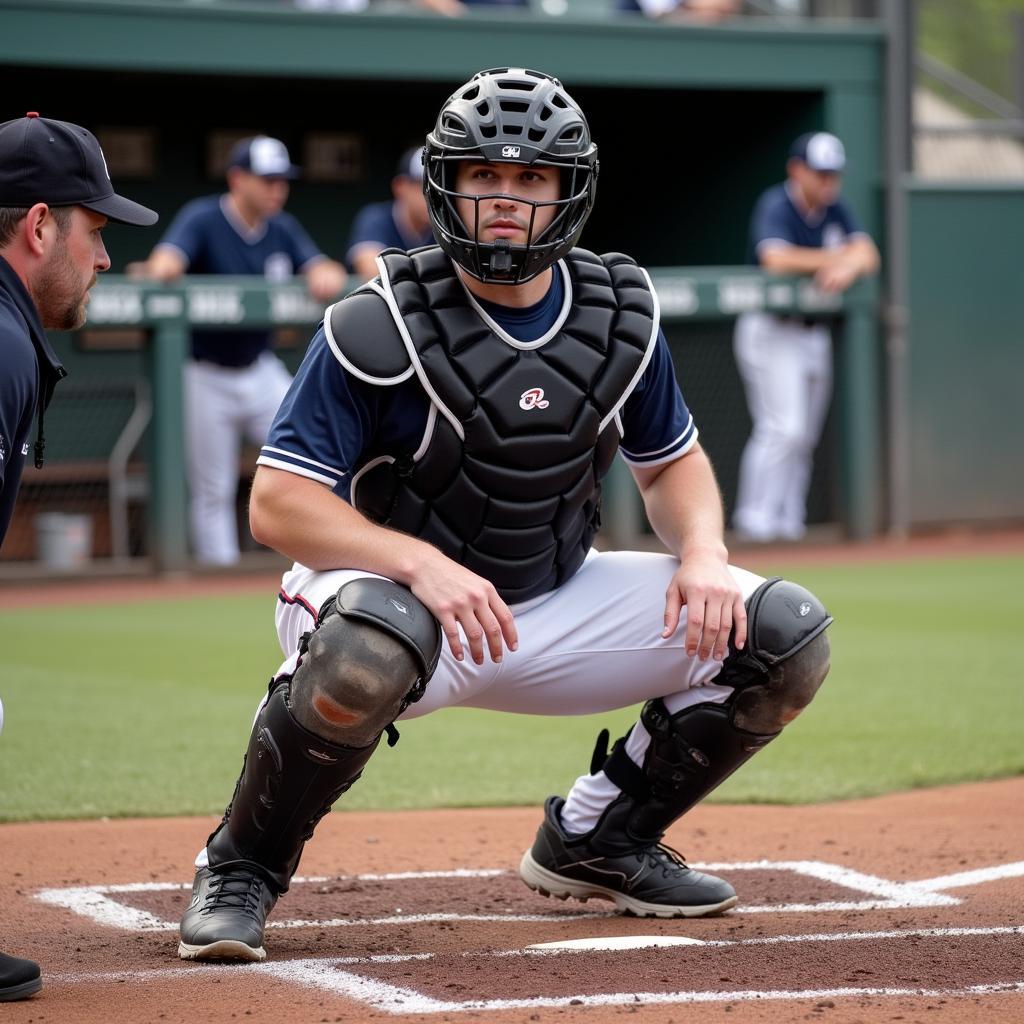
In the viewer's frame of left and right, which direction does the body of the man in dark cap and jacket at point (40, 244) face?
facing to the right of the viewer

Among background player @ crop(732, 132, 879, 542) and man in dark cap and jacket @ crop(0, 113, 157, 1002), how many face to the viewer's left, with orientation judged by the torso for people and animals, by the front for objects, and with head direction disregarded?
0

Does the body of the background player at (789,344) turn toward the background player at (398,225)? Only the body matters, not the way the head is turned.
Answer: no

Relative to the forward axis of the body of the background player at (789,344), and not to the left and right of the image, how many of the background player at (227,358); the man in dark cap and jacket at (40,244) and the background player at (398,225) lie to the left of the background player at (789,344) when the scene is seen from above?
0

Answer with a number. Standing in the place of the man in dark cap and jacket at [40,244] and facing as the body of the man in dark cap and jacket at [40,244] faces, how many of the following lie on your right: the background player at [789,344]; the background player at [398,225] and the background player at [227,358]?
0

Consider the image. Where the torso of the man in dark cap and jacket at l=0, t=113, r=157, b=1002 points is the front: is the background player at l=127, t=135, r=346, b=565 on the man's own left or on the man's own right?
on the man's own left

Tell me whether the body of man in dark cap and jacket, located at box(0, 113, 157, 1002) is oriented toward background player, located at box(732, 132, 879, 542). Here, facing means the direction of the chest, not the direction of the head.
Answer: no

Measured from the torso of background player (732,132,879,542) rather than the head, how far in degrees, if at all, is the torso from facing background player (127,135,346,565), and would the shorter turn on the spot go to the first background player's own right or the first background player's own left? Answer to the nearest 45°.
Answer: approximately 90° to the first background player's own right

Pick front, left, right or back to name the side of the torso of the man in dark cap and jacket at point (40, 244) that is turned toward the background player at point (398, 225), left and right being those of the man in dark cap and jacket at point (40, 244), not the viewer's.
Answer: left

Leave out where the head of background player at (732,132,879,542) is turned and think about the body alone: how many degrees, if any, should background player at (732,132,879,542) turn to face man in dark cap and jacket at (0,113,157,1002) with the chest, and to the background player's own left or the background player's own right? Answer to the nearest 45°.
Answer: approximately 45° to the background player's own right
